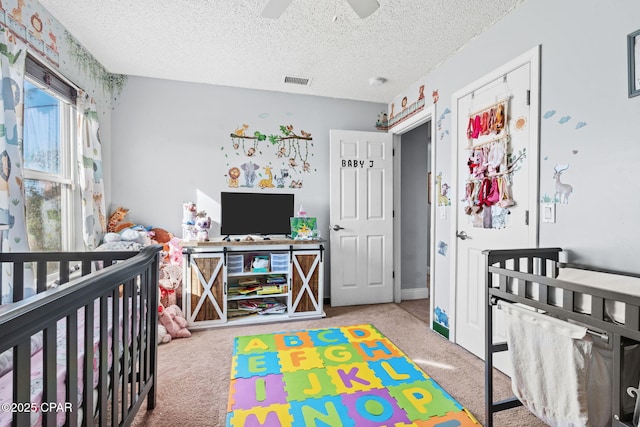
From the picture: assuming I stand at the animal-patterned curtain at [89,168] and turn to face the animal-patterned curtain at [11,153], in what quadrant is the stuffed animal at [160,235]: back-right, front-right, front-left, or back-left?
back-left

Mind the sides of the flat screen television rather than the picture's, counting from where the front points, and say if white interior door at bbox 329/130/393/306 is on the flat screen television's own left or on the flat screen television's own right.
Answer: on the flat screen television's own left

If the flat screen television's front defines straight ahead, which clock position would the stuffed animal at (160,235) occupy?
The stuffed animal is roughly at 3 o'clock from the flat screen television.

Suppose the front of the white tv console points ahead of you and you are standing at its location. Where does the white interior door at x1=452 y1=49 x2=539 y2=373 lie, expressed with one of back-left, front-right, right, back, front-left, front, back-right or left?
front-left

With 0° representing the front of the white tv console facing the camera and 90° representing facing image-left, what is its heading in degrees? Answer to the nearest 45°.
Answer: approximately 0°

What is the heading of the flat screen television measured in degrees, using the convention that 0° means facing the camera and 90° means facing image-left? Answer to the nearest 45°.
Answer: approximately 0°

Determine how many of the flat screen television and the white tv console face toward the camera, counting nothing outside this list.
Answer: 2

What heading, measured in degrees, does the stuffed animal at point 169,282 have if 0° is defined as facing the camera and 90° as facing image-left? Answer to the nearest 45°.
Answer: approximately 315°
